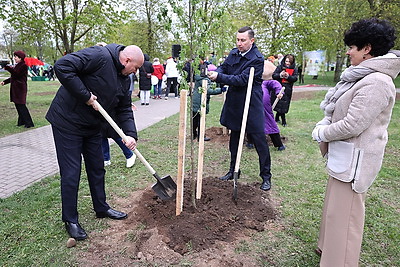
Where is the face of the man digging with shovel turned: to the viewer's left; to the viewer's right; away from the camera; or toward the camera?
to the viewer's right

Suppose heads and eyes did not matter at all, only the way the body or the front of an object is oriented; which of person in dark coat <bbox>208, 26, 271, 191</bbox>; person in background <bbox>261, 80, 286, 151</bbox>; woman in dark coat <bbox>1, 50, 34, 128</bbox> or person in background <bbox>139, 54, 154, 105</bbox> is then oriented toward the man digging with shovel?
person in dark coat <bbox>208, 26, 271, 191</bbox>

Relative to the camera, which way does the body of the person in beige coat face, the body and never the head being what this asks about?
to the viewer's left

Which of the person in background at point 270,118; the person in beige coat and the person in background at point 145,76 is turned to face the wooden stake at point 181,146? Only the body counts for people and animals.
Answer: the person in beige coat

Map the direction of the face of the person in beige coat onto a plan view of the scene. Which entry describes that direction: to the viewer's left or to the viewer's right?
to the viewer's left

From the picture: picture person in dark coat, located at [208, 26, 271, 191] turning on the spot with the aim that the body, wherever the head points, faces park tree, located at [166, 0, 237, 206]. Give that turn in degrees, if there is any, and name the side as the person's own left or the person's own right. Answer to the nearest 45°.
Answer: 0° — they already face it

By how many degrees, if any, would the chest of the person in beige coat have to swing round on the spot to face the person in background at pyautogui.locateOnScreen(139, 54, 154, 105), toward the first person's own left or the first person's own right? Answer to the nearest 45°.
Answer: approximately 45° to the first person's own right
